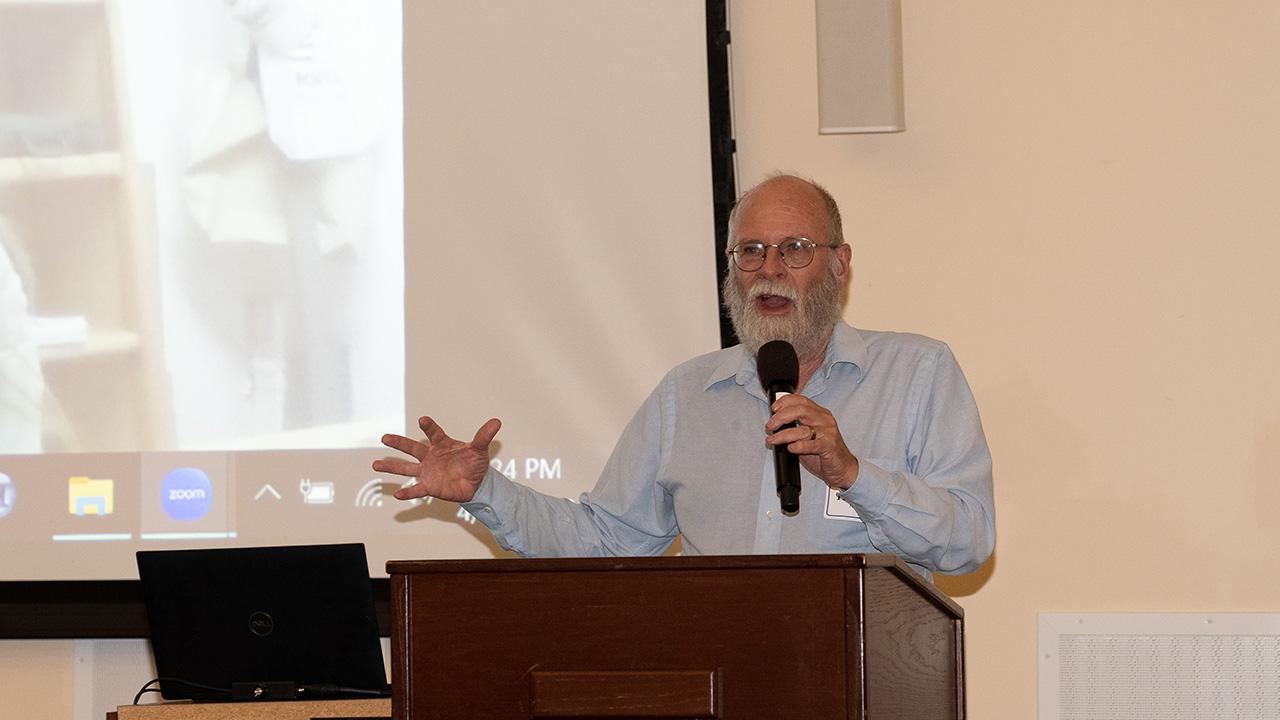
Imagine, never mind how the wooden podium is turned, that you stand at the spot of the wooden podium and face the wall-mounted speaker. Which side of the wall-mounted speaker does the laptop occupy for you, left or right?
left

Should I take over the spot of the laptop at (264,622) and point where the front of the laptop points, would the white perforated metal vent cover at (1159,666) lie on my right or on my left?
on my right

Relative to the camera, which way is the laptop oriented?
away from the camera

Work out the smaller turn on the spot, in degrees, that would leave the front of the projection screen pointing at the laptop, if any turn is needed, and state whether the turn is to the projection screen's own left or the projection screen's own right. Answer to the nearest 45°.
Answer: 0° — it already faces it

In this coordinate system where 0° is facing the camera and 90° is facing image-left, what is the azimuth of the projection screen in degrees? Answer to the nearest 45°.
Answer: approximately 0°

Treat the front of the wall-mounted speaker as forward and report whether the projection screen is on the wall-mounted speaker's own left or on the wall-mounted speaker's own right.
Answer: on the wall-mounted speaker's own right

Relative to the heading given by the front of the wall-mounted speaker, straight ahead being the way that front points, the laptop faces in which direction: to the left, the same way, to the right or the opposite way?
the opposite way

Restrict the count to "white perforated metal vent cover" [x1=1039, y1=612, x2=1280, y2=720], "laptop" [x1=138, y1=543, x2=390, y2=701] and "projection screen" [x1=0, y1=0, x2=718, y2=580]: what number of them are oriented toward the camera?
2

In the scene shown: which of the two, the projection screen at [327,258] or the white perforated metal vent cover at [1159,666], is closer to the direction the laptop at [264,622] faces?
the projection screen

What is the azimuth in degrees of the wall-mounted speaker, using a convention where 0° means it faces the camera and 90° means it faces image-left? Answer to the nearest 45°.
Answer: approximately 0°

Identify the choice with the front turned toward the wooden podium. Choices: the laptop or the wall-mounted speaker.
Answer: the wall-mounted speaker

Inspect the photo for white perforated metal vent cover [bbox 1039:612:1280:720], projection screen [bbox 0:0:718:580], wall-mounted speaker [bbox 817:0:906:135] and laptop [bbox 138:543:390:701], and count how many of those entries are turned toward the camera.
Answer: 3

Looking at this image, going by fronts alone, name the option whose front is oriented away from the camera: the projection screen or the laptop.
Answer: the laptop
